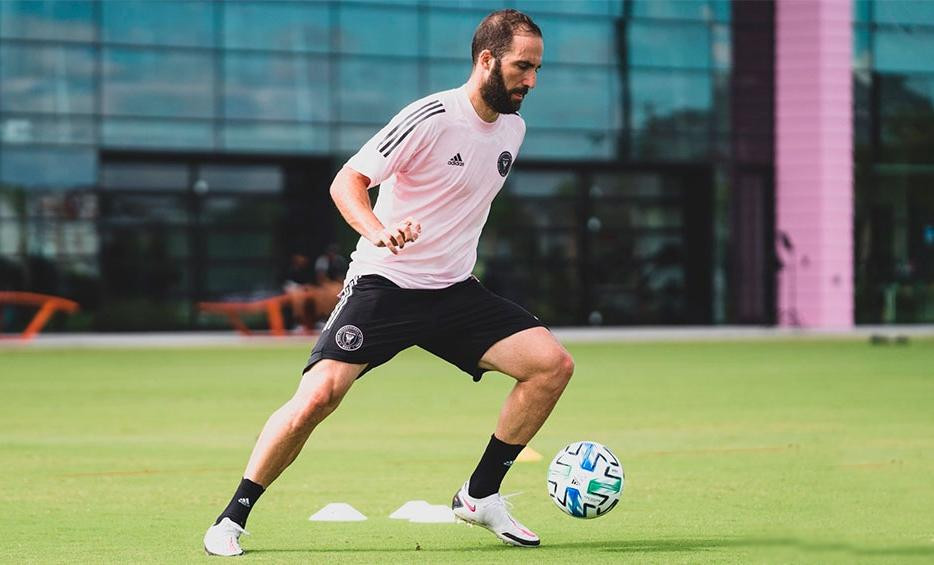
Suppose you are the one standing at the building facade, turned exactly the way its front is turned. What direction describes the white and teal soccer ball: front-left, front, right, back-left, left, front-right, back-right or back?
front

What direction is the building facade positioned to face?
toward the camera

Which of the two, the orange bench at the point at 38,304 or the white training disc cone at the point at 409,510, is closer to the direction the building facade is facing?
the white training disc cone

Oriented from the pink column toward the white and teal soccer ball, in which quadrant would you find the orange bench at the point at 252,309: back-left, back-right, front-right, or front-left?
front-right

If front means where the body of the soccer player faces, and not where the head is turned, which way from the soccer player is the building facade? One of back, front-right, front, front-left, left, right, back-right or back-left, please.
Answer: back-left

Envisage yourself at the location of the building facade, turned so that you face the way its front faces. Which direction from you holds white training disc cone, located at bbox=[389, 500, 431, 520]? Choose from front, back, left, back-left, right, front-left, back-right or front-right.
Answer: front

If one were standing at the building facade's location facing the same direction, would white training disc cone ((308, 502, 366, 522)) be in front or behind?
in front

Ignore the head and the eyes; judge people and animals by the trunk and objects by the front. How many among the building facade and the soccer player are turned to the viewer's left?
0

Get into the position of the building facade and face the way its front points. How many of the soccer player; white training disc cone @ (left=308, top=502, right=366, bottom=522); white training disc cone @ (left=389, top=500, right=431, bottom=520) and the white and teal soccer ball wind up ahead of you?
4

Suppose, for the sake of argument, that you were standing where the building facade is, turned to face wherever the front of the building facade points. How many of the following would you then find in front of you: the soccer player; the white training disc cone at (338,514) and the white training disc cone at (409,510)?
3

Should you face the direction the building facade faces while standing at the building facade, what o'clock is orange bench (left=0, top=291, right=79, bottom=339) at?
The orange bench is roughly at 2 o'clock from the building facade.

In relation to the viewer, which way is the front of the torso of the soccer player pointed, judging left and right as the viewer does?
facing the viewer and to the right of the viewer
